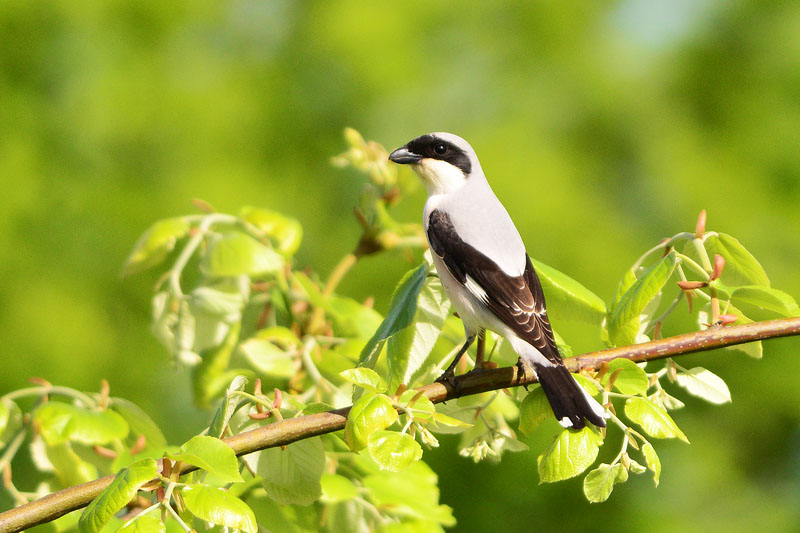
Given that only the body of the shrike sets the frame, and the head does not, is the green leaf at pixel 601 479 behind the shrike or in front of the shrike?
behind

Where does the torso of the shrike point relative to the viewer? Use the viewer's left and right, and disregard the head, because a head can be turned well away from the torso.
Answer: facing away from the viewer and to the left of the viewer

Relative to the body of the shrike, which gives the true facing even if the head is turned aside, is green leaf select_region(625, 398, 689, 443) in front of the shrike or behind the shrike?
behind

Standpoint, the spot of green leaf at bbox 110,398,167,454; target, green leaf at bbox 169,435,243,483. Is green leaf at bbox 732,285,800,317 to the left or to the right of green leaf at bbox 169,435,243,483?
left

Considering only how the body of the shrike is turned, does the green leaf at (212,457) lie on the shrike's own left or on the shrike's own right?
on the shrike's own left

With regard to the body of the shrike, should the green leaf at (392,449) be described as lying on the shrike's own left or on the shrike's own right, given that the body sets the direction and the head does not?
on the shrike's own left

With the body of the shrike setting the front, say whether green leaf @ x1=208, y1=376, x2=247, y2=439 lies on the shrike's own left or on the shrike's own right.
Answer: on the shrike's own left

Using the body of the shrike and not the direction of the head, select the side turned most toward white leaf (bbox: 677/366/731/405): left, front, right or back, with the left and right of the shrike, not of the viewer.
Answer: back

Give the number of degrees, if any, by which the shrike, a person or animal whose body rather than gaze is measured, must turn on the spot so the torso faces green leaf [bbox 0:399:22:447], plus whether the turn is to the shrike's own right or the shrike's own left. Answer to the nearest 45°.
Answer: approximately 90° to the shrike's own left

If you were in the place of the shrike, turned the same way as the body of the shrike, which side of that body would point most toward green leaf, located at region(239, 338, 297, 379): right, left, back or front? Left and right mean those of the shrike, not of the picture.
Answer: front
